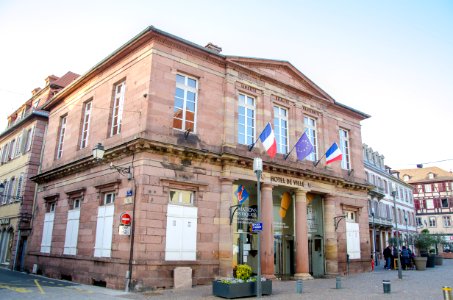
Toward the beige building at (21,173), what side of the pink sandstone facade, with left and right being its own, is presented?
back

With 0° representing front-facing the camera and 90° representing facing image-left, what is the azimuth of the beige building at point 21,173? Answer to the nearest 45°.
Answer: approximately 45°

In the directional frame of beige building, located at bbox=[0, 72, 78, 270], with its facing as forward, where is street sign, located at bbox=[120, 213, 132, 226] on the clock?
The street sign is roughly at 10 o'clock from the beige building.

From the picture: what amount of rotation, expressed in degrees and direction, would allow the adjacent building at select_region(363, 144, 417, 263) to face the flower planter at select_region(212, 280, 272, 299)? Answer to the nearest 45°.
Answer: approximately 45° to its right

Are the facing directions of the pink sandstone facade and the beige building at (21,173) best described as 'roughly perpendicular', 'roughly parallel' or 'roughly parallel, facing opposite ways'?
roughly perpendicular

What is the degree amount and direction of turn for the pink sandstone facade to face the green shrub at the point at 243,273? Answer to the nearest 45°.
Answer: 0° — it already faces it

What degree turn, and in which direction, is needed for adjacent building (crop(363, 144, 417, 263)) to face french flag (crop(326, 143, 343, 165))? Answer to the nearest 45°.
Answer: approximately 45° to its right

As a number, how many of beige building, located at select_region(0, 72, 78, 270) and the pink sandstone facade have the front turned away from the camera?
0

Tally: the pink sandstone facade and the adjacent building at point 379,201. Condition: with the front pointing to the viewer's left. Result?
0

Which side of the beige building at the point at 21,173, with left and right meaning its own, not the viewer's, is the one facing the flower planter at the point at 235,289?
left

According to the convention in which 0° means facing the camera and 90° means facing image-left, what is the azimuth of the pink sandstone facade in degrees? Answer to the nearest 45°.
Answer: approximately 315°
